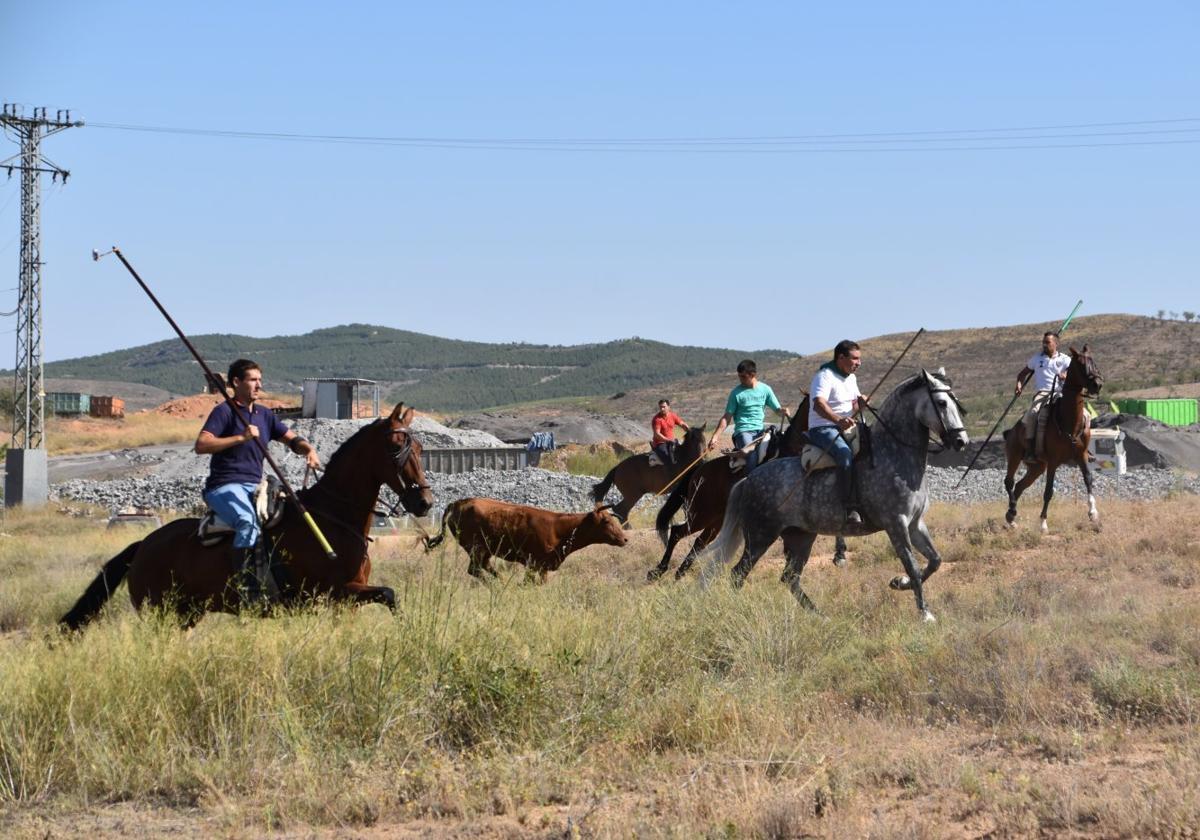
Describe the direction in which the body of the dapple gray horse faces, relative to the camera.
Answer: to the viewer's right

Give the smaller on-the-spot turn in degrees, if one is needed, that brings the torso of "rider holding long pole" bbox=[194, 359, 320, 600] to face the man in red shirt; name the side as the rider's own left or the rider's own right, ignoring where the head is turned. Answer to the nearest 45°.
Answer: approximately 90° to the rider's own left

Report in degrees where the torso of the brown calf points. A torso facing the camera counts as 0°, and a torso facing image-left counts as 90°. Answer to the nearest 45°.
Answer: approximately 270°

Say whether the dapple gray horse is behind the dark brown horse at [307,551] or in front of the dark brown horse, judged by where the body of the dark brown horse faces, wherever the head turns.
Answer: in front

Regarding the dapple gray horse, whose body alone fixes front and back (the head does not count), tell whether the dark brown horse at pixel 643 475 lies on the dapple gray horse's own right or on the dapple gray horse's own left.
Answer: on the dapple gray horse's own left

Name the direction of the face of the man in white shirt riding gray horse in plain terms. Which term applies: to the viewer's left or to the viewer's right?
to the viewer's right

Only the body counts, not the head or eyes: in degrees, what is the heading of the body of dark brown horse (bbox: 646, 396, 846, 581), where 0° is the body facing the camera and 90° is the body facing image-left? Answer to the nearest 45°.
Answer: approximately 270°

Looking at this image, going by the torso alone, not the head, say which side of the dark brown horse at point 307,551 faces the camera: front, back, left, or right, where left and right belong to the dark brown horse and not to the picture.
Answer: right

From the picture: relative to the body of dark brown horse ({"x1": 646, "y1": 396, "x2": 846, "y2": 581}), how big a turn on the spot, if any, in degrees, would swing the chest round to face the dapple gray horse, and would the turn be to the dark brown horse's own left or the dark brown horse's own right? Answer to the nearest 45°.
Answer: approximately 45° to the dark brown horse's own right

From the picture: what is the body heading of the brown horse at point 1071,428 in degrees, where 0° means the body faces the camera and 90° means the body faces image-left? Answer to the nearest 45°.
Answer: approximately 315°

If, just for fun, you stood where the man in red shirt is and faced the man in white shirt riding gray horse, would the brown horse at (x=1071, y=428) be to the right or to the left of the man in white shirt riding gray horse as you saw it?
left

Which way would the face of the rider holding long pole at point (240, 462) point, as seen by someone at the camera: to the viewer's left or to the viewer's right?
to the viewer's right
